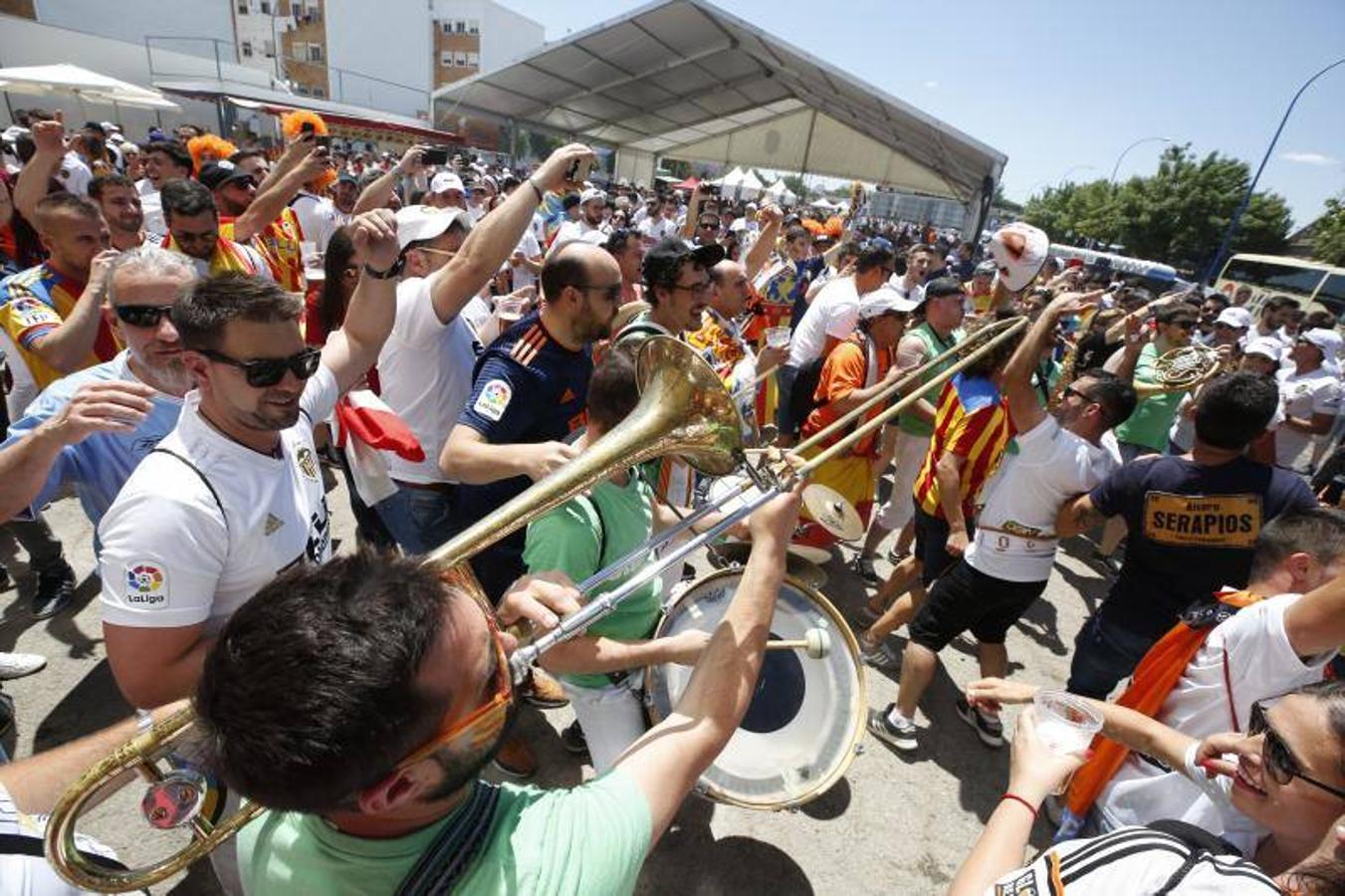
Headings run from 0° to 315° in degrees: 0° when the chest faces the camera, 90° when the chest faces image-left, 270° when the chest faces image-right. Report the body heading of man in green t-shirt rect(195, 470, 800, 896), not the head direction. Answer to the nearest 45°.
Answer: approximately 225°

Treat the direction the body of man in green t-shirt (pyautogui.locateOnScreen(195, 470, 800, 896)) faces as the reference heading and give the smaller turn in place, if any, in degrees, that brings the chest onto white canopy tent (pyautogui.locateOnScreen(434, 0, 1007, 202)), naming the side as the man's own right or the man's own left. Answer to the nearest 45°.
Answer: approximately 45° to the man's own left

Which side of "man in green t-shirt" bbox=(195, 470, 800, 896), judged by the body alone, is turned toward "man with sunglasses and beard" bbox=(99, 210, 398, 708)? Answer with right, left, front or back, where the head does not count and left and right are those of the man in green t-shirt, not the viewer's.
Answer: left

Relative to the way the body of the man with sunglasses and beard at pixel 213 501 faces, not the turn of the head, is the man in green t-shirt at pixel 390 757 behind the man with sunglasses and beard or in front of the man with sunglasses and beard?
in front

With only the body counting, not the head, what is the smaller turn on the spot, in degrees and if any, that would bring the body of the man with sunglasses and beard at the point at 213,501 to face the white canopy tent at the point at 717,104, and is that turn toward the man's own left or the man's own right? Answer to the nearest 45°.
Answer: approximately 90° to the man's own left

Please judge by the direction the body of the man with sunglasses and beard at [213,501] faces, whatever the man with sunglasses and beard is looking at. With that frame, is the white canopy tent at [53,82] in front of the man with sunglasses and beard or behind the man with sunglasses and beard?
behind

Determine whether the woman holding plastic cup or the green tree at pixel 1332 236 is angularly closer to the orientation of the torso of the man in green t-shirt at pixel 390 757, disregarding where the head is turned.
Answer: the green tree

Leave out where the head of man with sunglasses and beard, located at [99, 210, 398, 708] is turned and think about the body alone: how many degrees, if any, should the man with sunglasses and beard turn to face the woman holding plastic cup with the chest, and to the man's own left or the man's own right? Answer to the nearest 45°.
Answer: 0° — they already face them
